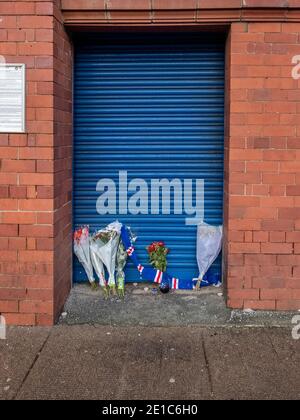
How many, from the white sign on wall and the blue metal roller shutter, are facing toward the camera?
2

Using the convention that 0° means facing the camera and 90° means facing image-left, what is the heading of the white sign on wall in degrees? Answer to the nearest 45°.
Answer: approximately 0°
